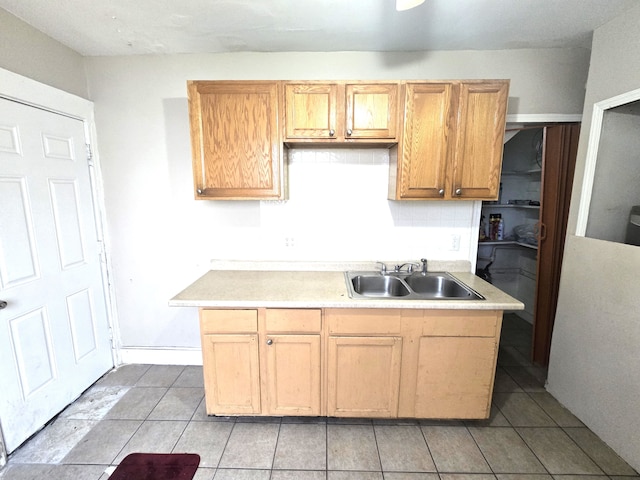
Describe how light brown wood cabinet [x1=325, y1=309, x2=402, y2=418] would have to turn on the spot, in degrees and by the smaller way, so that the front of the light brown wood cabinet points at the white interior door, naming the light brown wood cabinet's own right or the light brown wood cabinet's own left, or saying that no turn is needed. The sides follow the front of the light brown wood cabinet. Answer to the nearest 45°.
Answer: approximately 90° to the light brown wood cabinet's own right

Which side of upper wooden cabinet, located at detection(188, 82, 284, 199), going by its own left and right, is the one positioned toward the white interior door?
right

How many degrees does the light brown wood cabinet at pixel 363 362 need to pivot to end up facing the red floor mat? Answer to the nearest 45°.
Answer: approximately 90° to its right

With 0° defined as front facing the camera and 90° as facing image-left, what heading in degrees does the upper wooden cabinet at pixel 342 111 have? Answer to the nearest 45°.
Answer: approximately 0°

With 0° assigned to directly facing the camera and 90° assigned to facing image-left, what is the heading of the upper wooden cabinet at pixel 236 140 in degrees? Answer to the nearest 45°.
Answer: approximately 0°

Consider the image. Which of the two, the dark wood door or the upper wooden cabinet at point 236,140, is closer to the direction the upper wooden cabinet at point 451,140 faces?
the upper wooden cabinet

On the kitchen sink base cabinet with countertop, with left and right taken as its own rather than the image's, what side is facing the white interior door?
right
